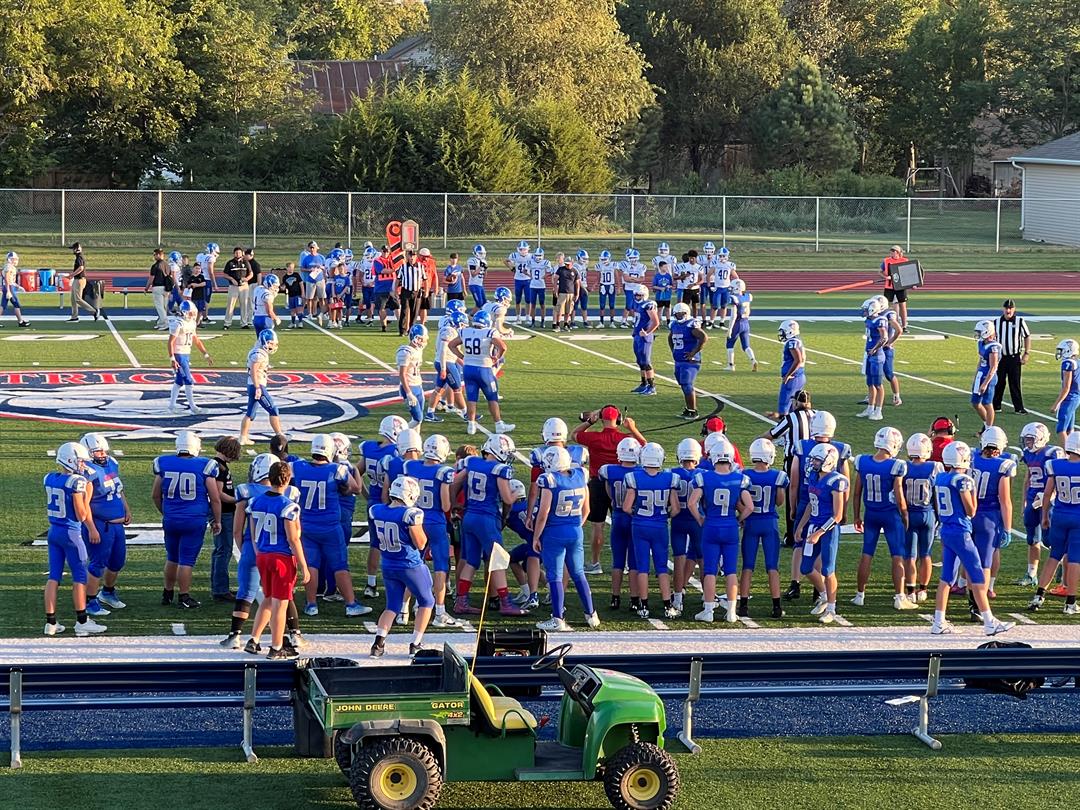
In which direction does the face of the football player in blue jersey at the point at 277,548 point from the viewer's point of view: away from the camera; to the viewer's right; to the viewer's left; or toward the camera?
away from the camera

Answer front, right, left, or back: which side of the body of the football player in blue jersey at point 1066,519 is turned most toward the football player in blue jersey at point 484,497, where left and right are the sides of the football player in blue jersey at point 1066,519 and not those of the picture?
left

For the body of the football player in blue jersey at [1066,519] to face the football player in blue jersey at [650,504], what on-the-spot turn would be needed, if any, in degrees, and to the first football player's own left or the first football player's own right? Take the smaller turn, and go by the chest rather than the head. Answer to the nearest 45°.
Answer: approximately 135° to the first football player's own left

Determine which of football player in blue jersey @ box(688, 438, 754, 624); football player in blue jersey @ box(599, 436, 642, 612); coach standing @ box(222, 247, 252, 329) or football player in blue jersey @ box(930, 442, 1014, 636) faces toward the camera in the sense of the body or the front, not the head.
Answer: the coach standing

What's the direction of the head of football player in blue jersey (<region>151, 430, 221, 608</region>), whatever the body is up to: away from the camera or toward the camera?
away from the camera

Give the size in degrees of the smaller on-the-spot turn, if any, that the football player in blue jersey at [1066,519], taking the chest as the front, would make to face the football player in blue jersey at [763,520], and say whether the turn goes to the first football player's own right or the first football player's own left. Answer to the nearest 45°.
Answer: approximately 135° to the first football player's own left

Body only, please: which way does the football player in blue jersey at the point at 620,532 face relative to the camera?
away from the camera

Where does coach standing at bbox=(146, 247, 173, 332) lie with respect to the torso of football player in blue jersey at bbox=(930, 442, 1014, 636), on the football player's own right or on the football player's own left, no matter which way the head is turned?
on the football player's own left

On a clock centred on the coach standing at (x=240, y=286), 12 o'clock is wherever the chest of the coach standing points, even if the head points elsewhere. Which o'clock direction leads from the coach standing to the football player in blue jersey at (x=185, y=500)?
The football player in blue jersey is roughly at 12 o'clock from the coach standing.

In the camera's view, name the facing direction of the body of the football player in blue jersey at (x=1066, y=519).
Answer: away from the camera

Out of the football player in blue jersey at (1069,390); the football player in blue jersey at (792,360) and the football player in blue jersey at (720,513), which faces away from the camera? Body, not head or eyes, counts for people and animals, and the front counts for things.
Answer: the football player in blue jersey at (720,513)

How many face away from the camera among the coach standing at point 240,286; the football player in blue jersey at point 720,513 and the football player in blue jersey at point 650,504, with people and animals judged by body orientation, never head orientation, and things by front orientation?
2
